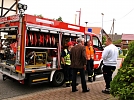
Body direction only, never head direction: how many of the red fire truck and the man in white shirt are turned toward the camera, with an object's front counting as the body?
0

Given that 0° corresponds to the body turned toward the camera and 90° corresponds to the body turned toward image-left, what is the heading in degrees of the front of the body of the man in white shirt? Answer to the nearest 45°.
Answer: approximately 135°

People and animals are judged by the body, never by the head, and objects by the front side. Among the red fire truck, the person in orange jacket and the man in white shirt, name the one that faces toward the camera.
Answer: the person in orange jacket

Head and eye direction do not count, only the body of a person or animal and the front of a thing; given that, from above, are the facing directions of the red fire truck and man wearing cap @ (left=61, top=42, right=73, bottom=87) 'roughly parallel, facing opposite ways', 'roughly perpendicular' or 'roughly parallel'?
roughly perpendicular

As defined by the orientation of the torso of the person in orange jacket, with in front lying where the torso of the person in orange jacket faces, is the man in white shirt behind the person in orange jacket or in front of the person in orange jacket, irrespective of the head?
in front
